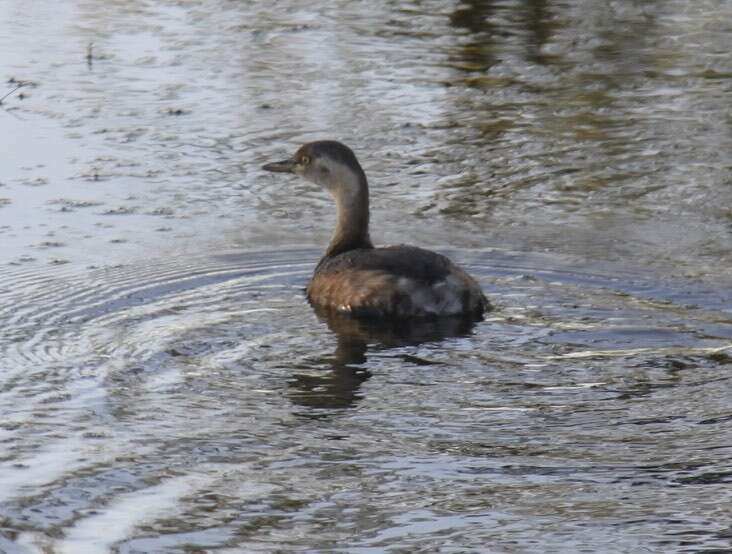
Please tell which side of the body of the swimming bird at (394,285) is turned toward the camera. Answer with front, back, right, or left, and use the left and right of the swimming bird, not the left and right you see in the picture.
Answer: left
